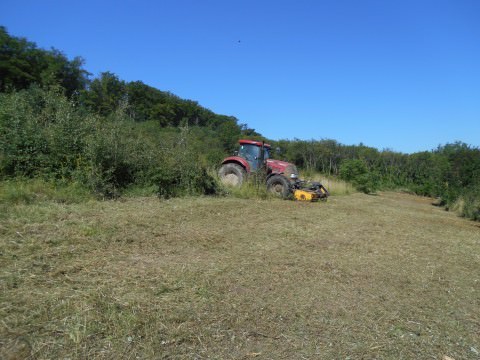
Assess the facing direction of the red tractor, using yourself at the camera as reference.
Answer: facing the viewer and to the right of the viewer

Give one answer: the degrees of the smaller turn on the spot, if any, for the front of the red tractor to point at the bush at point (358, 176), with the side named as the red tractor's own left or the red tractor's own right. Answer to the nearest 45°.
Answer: approximately 90° to the red tractor's own left
